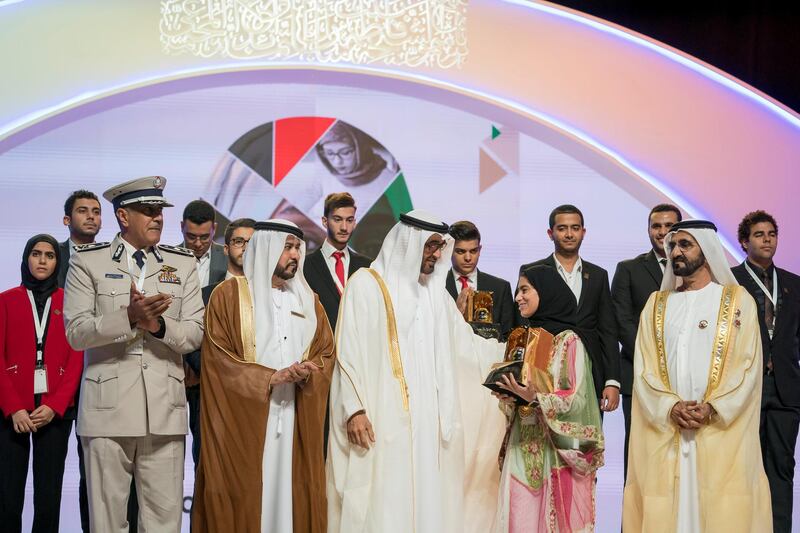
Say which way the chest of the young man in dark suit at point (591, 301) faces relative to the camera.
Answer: toward the camera

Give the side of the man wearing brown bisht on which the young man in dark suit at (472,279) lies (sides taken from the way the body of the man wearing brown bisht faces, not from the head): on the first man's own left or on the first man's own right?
on the first man's own left

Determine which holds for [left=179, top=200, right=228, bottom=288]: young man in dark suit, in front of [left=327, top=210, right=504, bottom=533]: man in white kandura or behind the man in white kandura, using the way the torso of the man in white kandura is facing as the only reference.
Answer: behind

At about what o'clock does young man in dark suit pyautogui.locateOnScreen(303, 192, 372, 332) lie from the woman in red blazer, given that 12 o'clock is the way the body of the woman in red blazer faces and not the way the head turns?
The young man in dark suit is roughly at 9 o'clock from the woman in red blazer.

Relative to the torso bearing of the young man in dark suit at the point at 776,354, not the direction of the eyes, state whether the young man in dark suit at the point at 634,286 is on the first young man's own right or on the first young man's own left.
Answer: on the first young man's own right

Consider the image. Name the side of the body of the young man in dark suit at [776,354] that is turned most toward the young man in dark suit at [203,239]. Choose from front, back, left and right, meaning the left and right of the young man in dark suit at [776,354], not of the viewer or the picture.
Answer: right

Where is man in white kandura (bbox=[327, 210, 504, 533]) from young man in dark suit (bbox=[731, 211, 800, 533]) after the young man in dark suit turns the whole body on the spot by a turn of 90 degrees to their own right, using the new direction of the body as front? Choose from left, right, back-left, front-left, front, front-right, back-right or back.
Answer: front-left

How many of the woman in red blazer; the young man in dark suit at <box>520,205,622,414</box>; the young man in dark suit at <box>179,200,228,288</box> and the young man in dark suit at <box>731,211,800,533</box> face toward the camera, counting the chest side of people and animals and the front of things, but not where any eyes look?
4

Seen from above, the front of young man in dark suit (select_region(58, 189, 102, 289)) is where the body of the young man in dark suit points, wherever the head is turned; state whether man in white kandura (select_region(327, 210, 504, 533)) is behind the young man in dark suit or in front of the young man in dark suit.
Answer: in front

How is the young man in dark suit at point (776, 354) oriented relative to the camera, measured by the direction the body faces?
toward the camera

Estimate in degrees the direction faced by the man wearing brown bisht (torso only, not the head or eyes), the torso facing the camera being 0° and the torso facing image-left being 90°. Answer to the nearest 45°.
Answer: approximately 315°

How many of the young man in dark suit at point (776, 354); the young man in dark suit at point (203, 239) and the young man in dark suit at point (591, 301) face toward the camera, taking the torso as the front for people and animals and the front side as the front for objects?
3

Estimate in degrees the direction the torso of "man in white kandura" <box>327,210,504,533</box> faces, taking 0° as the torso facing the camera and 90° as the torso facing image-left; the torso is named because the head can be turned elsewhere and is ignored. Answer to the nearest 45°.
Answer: approximately 315°

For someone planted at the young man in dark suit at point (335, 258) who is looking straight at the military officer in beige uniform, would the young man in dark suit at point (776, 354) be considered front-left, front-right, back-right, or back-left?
back-left

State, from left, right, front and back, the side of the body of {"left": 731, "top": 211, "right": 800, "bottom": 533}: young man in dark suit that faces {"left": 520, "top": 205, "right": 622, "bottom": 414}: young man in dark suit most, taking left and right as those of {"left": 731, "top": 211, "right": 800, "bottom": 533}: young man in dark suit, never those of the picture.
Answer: right

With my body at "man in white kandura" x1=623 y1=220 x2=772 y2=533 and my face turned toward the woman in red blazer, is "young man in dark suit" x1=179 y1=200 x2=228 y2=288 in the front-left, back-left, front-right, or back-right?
front-right
